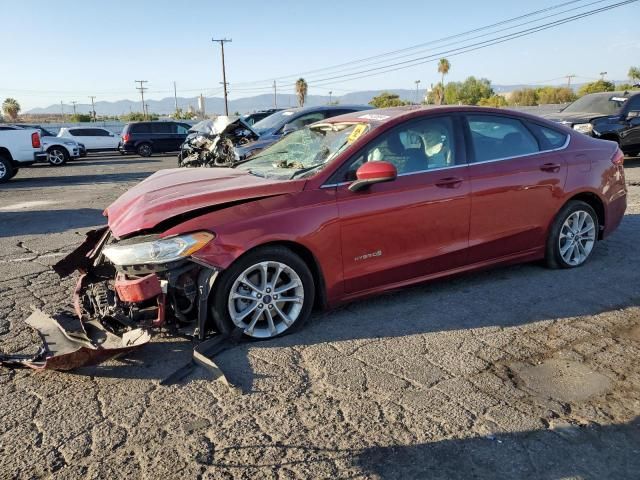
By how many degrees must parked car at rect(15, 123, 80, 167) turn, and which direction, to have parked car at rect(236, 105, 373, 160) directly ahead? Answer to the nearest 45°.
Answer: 0° — it already faces it

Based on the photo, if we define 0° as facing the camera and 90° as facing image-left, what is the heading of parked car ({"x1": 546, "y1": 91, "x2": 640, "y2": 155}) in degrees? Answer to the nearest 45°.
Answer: approximately 45°

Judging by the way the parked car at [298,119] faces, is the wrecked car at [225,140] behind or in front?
in front

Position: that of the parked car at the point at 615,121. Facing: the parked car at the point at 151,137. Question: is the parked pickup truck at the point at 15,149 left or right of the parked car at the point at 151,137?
left

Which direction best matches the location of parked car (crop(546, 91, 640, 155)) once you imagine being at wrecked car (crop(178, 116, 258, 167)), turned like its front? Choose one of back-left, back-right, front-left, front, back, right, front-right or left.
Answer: back-left

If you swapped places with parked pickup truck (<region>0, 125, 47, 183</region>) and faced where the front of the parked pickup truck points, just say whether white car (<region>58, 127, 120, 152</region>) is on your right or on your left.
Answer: on your right

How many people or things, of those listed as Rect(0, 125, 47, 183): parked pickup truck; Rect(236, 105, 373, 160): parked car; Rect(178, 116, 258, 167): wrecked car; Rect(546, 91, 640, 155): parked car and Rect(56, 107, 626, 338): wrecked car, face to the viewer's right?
0

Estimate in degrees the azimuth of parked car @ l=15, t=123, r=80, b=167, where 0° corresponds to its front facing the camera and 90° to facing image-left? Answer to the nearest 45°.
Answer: approximately 315°

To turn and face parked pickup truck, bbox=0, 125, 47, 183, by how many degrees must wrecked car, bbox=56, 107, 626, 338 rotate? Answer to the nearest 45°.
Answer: approximately 90° to its right
